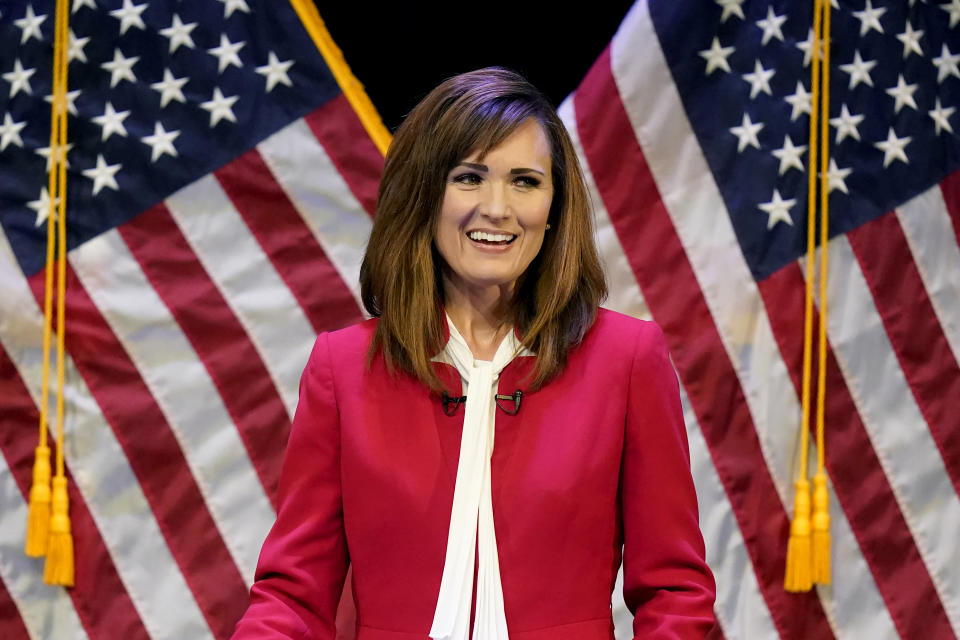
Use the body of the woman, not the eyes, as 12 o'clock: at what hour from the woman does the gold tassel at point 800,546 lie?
The gold tassel is roughly at 7 o'clock from the woman.

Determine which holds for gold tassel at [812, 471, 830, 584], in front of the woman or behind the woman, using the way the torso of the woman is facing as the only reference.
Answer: behind

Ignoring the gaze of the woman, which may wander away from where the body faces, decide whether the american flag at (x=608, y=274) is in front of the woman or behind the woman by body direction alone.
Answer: behind

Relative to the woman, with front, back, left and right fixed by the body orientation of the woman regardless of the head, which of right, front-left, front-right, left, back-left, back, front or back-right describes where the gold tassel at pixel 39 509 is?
back-right

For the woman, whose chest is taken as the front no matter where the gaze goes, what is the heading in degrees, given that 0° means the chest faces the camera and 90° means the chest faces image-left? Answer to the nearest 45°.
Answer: approximately 0°

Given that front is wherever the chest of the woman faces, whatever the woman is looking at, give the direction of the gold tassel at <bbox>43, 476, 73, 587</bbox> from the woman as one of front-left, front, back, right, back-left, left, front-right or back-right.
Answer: back-right

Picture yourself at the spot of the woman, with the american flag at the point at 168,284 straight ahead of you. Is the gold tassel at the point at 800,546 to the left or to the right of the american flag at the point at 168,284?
right

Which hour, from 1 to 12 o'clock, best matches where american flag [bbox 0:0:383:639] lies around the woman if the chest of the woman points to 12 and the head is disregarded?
The american flag is roughly at 5 o'clock from the woman.
